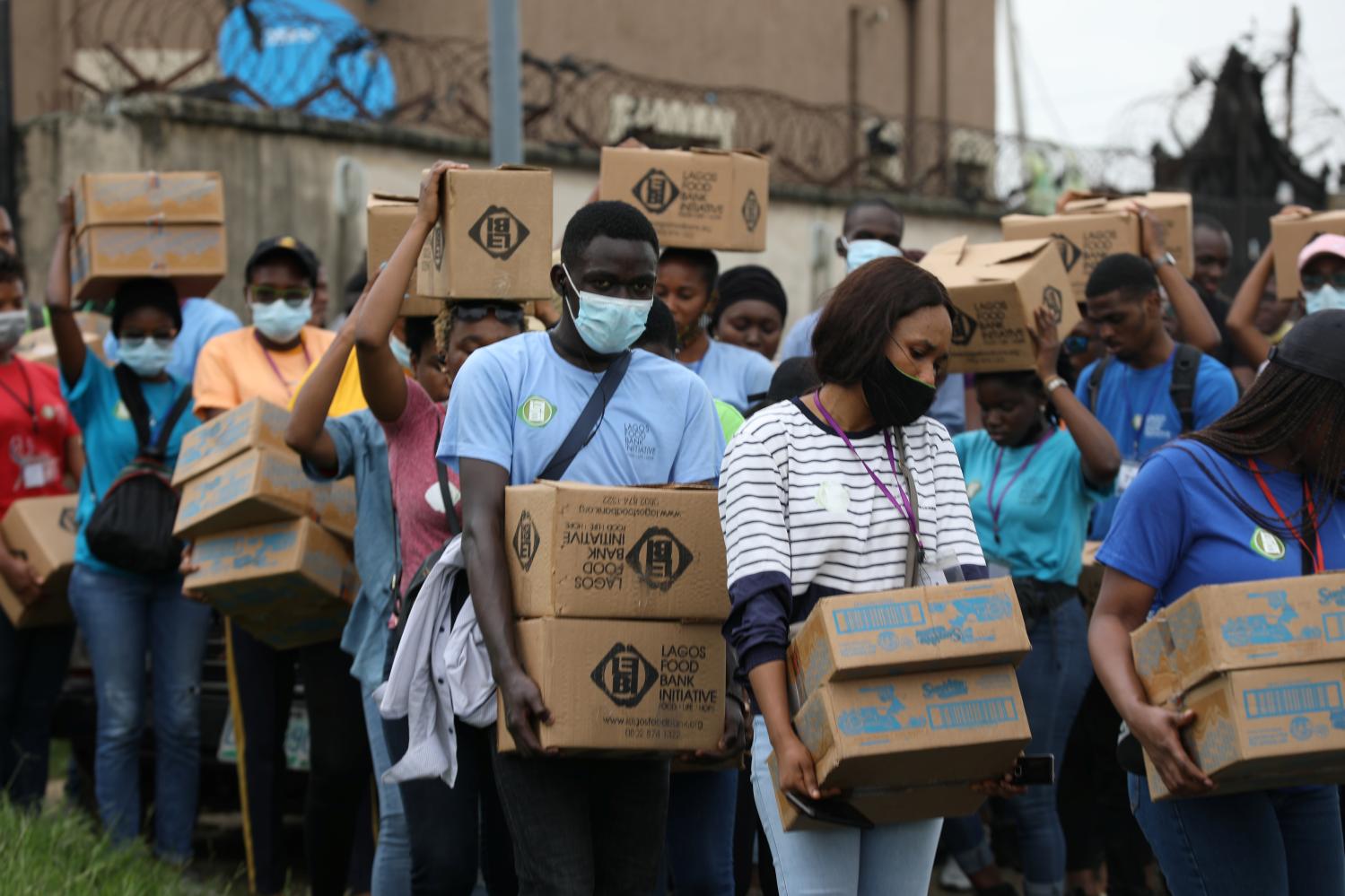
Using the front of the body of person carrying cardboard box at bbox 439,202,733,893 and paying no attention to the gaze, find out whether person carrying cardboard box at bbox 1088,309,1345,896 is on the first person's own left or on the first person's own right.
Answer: on the first person's own left

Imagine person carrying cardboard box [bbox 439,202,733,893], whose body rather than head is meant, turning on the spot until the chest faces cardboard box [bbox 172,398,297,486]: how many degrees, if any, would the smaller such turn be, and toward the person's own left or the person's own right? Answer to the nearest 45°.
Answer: approximately 135° to the person's own right

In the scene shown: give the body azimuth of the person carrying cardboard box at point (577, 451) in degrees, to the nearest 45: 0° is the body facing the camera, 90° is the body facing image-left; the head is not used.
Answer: approximately 0°

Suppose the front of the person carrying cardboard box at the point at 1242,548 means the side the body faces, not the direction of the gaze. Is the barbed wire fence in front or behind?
behind

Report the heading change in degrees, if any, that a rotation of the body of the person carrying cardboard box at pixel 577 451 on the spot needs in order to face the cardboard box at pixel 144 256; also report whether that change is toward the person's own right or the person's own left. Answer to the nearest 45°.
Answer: approximately 135° to the person's own right
